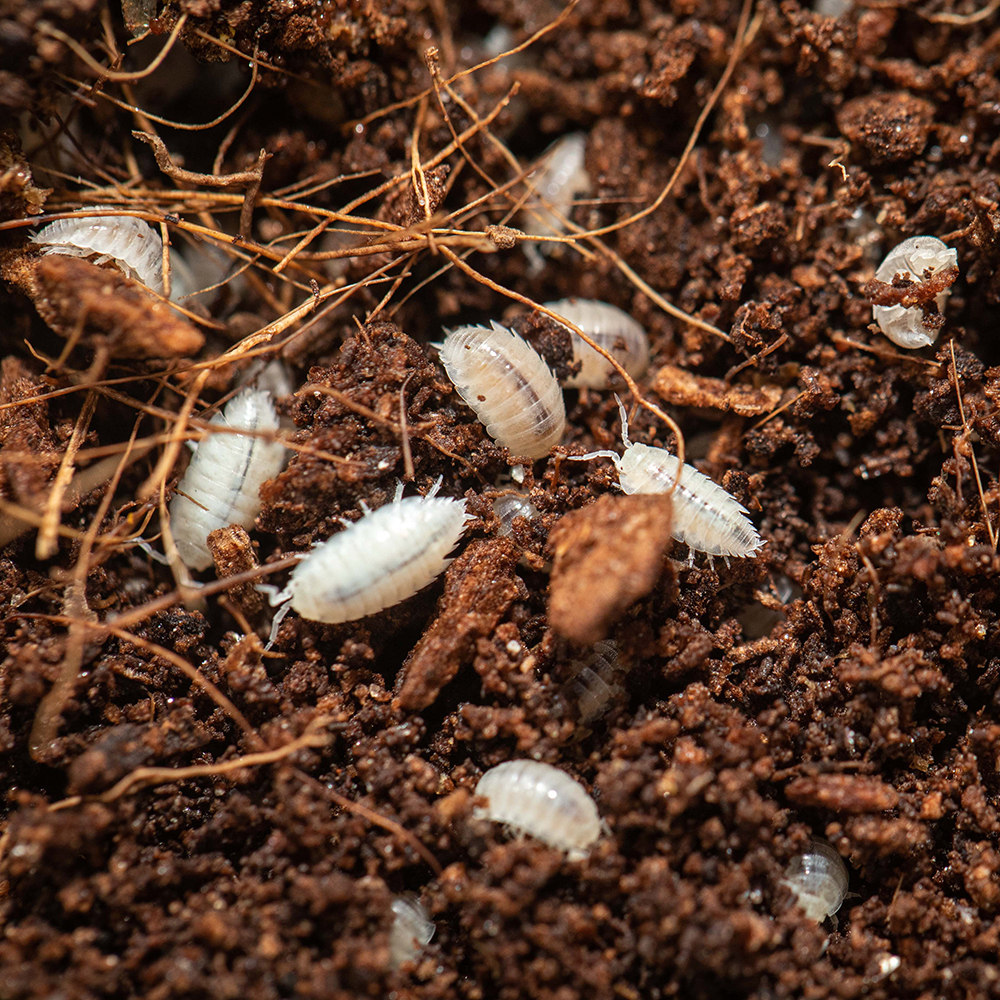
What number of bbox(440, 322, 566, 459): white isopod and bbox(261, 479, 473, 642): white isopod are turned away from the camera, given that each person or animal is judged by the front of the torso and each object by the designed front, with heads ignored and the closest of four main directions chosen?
0

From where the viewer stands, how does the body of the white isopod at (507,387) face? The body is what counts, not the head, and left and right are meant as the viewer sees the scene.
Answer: facing the viewer and to the right of the viewer

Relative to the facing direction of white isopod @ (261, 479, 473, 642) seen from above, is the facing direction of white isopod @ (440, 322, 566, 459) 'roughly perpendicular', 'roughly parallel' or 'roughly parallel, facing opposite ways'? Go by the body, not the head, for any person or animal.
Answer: roughly perpendicular

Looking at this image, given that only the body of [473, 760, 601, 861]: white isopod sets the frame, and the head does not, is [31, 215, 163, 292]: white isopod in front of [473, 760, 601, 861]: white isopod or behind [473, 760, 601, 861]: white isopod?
behind

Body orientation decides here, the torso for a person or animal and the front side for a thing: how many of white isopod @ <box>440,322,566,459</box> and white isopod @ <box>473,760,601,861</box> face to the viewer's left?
0

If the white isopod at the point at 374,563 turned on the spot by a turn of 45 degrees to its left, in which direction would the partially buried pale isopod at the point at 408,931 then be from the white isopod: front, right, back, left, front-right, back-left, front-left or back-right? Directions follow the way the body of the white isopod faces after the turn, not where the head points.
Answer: front

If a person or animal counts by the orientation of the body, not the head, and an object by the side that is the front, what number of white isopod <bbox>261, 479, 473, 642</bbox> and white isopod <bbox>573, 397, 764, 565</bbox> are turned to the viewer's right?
0
